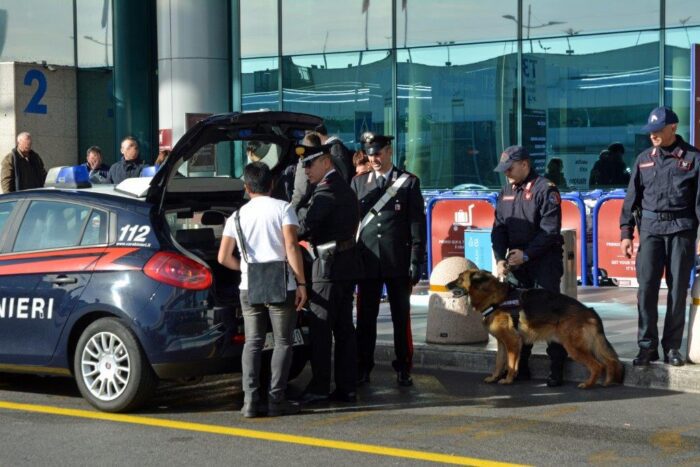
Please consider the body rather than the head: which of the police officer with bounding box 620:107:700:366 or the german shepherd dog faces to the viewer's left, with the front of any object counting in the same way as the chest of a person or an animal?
the german shepherd dog

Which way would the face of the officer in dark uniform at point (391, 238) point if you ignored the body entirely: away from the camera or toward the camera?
toward the camera

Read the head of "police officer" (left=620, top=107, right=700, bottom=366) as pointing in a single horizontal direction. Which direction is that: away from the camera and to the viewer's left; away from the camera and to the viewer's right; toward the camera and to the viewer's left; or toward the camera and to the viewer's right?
toward the camera and to the viewer's left

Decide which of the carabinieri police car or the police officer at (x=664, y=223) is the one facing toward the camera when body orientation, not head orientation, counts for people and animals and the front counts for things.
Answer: the police officer

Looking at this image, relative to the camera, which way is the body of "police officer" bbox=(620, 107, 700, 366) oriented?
toward the camera

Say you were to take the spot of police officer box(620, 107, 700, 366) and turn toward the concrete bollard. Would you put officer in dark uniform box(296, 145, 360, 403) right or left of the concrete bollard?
left

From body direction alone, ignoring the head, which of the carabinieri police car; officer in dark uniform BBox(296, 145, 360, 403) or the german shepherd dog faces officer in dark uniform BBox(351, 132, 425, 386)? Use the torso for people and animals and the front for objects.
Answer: the german shepherd dog

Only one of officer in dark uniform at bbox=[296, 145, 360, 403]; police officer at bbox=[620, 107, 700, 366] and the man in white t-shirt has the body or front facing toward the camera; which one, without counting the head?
the police officer

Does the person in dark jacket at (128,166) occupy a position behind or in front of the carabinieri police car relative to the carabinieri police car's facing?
in front

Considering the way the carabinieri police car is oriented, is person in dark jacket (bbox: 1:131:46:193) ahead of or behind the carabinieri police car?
ahead

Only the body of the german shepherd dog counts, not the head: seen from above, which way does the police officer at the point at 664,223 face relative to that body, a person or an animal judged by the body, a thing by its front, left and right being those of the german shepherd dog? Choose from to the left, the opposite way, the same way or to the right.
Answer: to the left

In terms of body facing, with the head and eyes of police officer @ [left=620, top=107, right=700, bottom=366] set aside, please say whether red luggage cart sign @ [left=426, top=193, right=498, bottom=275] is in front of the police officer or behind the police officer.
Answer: behind

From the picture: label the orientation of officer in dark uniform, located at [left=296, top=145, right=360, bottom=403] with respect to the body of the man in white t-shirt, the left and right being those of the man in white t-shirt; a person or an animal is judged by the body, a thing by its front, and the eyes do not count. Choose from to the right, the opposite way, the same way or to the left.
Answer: to the left

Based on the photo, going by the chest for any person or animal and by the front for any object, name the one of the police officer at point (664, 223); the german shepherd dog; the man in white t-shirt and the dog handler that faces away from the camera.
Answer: the man in white t-shirt

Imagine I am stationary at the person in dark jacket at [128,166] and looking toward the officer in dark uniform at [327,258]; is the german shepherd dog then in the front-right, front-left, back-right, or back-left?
front-left

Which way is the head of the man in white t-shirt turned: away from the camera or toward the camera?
away from the camera

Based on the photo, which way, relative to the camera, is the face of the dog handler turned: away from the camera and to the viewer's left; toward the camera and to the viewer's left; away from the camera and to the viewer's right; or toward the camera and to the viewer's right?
toward the camera and to the viewer's left

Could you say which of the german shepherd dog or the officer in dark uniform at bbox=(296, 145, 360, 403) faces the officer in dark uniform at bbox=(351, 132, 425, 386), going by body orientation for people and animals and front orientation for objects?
the german shepherd dog

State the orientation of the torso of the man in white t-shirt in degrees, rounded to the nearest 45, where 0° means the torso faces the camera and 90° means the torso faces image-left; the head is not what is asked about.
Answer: approximately 180°

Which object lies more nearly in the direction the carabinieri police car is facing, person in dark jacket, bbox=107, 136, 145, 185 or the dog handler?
the person in dark jacket

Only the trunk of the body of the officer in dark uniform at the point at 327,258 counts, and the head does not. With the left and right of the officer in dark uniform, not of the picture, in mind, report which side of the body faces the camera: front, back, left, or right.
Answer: left
